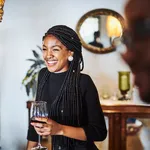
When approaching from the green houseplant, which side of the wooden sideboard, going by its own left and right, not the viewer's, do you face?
right

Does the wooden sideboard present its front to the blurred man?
yes

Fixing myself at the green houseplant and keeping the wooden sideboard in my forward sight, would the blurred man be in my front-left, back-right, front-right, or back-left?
front-right

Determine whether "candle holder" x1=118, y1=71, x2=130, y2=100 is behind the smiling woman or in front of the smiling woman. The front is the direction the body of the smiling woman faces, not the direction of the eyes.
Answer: behind

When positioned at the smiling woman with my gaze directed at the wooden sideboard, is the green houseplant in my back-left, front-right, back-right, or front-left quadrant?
front-left

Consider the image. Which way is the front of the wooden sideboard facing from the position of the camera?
facing the viewer

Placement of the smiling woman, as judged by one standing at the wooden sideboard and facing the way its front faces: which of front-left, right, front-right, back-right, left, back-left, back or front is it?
front

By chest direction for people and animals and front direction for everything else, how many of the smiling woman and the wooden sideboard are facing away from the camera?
0

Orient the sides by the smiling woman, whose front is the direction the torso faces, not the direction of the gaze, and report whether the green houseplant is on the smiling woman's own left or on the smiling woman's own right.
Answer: on the smiling woman's own right

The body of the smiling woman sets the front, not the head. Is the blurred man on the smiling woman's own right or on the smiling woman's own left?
on the smiling woman's own left
